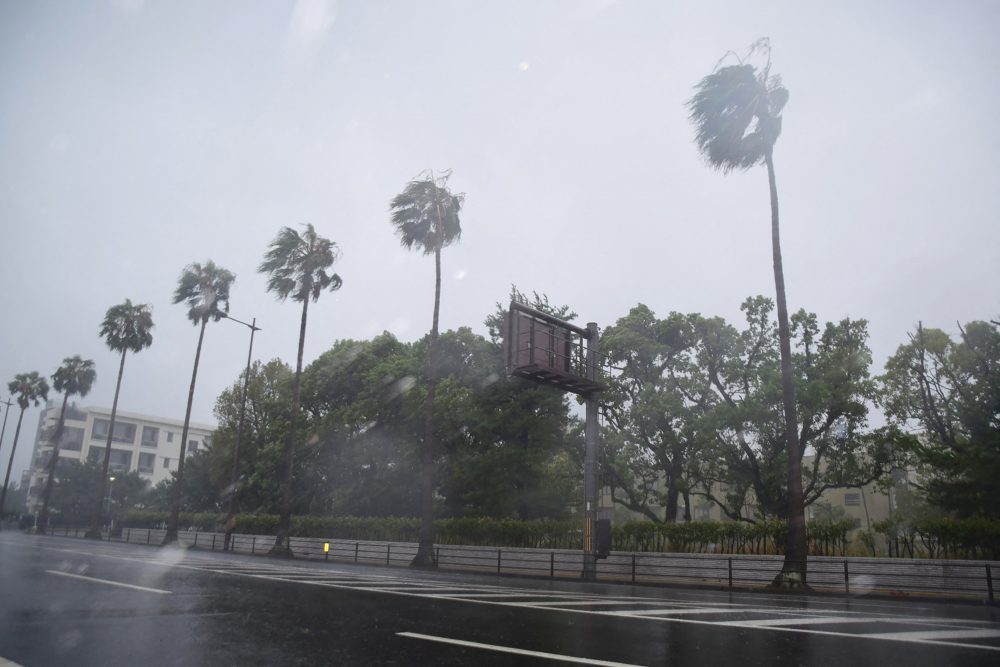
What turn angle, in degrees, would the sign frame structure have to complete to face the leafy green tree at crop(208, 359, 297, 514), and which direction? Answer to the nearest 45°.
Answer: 0° — it already faces it

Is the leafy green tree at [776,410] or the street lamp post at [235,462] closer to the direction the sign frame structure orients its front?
the street lamp post

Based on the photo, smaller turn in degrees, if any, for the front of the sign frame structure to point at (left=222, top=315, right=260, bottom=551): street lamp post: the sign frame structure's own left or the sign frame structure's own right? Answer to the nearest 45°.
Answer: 0° — it already faces it

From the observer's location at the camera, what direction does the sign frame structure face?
facing away from the viewer and to the left of the viewer

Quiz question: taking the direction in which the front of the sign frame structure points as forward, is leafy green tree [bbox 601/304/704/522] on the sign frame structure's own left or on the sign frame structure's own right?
on the sign frame structure's own right

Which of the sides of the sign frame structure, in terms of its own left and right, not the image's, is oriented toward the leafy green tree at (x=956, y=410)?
right
